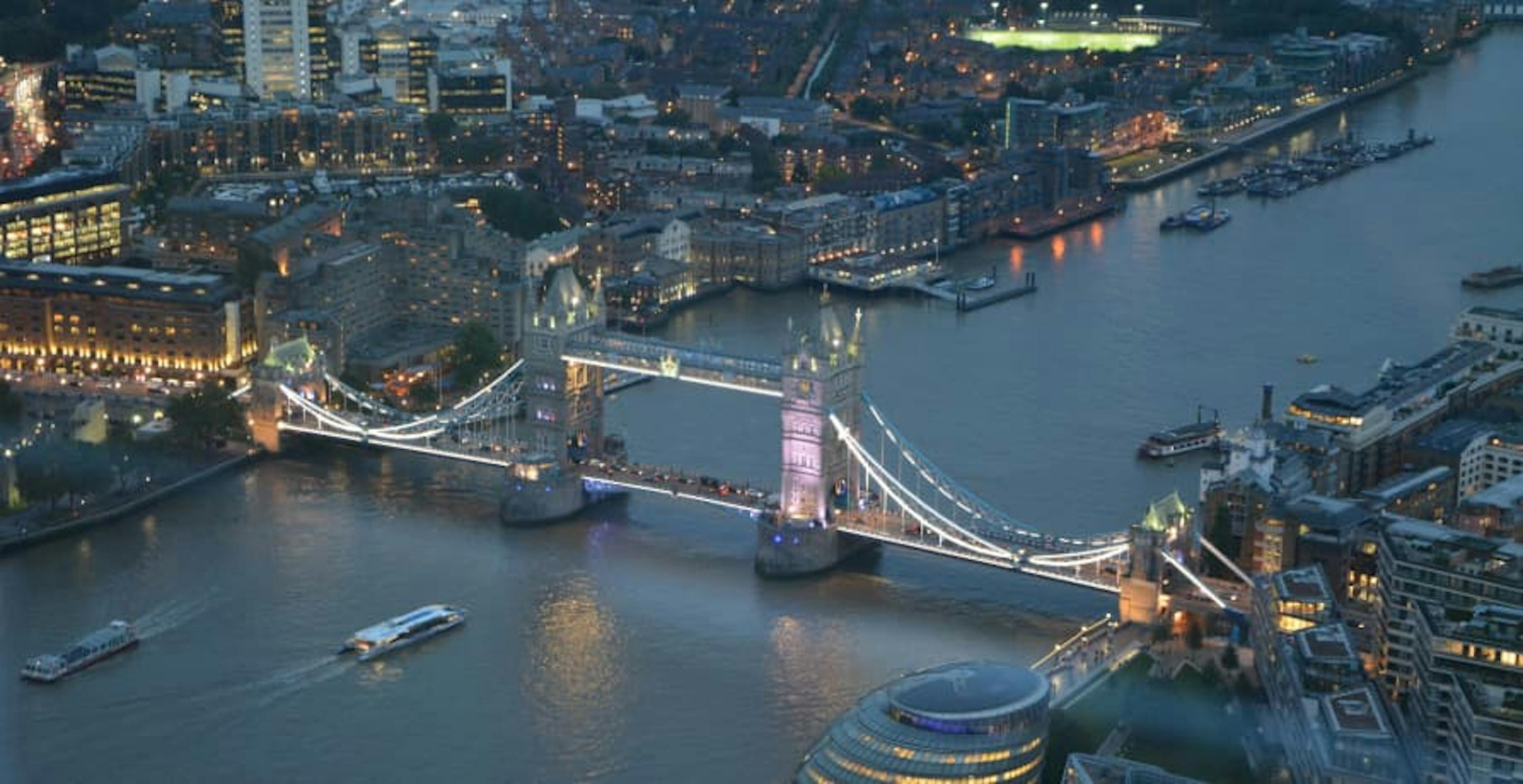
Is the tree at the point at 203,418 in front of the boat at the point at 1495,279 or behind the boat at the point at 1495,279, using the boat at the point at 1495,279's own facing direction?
in front

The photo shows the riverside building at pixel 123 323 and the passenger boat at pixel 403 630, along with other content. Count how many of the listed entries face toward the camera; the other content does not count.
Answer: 1

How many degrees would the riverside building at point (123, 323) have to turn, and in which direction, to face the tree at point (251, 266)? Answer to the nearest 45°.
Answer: approximately 135° to its left

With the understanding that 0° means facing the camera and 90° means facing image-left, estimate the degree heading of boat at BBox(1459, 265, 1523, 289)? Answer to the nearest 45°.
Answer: approximately 45°

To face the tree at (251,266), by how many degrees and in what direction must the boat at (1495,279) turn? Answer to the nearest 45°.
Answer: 0° — it already faces it

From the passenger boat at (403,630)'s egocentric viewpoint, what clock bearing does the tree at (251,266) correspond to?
The tree is roughly at 10 o'clock from the passenger boat.

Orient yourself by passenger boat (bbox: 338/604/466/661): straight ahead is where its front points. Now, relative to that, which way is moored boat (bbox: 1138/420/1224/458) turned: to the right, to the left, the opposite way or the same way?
the opposite way

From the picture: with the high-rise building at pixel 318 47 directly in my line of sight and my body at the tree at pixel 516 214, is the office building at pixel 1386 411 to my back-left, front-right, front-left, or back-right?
back-right

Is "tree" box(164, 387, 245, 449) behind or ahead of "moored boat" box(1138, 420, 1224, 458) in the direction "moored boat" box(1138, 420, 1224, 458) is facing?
ahead

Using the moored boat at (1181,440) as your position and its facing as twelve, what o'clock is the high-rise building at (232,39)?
The high-rise building is roughly at 3 o'clock from the moored boat.

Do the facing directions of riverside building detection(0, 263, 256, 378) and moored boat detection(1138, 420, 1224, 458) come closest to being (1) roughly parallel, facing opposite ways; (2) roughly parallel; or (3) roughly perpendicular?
roughly perpendicular

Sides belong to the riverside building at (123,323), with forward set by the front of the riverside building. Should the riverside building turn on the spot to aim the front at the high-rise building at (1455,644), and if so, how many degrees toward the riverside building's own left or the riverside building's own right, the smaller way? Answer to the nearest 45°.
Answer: approximately 45° to the riverside building's own left

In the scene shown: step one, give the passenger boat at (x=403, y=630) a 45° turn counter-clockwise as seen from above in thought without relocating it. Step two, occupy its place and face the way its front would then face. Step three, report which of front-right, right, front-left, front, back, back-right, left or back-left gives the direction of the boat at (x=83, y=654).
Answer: left

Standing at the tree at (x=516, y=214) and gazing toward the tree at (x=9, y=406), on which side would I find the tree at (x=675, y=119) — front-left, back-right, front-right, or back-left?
back-right
